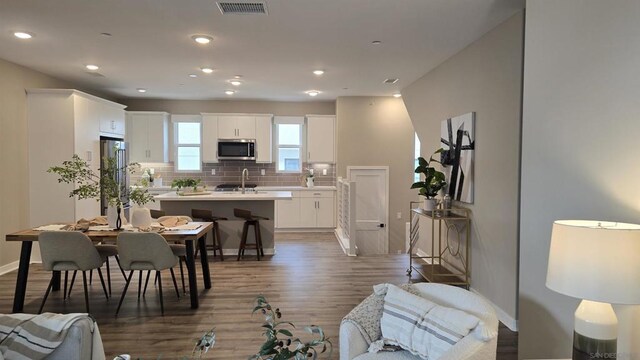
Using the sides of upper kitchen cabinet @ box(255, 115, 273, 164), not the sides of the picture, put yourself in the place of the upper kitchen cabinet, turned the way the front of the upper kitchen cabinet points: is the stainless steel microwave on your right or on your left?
on your right

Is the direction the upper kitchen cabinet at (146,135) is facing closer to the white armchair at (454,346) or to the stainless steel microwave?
the white armchair

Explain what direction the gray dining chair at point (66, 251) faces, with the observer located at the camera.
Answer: facing away from the viewer and to the right of the viewer

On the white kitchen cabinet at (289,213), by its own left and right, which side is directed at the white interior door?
left

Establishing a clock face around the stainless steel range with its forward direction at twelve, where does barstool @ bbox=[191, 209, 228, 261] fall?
The barstool is roughly at 12 o'clock from the stainless steel range.

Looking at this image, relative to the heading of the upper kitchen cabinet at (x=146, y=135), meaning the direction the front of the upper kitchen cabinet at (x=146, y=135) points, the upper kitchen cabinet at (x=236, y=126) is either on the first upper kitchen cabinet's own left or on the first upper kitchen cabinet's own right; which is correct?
on the first upper kitchen cabinet's own left

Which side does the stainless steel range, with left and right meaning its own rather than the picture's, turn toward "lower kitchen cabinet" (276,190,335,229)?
left

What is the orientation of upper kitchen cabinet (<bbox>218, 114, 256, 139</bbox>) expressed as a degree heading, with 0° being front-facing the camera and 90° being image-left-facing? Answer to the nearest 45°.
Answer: approximately 0°

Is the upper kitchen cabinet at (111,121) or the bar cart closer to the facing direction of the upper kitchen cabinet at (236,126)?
the bar cart

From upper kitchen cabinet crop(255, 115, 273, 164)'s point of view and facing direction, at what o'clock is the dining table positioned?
The dining table is roughly at 1 o'clock from the upper kitchen cabinet.

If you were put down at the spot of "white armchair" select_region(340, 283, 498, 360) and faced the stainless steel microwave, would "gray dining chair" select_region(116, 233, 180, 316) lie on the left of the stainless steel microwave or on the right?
left

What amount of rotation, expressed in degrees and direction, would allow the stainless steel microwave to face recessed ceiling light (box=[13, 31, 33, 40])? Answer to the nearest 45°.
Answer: approximately 45° to its right
